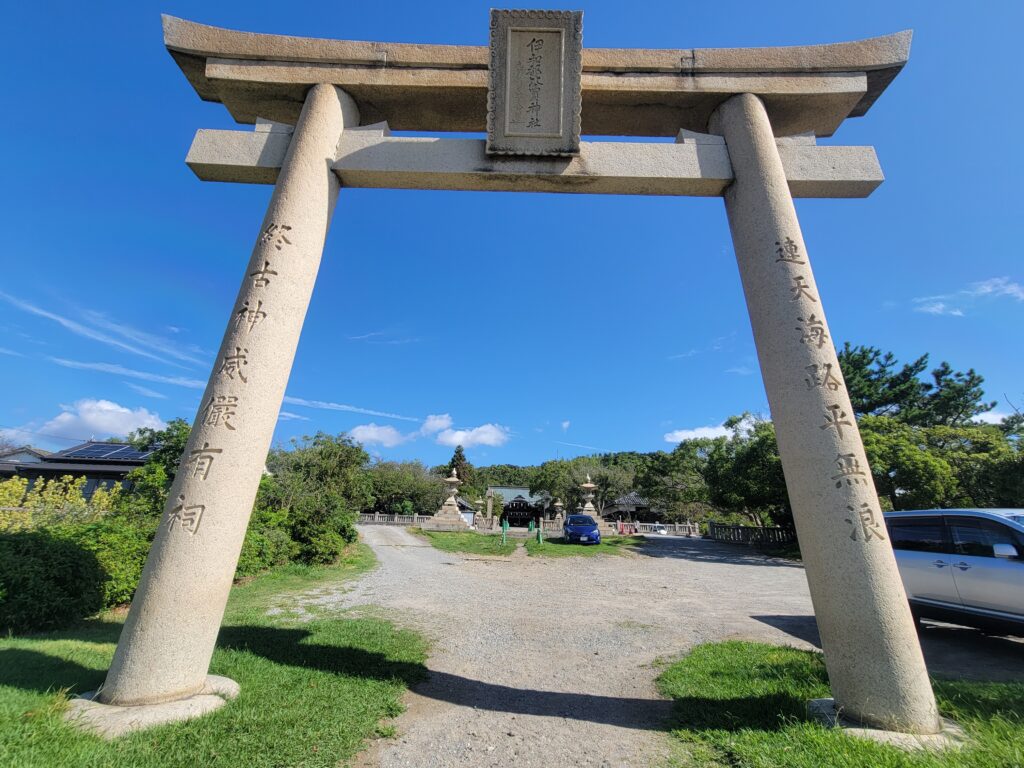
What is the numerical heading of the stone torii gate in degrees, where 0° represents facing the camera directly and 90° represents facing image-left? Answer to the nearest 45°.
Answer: approximately 0°

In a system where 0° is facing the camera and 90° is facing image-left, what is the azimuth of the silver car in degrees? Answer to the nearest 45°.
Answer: approximately 315°

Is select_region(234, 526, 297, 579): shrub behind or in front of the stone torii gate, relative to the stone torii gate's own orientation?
behind

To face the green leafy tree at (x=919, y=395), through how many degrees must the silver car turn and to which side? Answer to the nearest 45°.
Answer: approximately 135° to its left

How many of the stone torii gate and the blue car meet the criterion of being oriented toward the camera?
2
